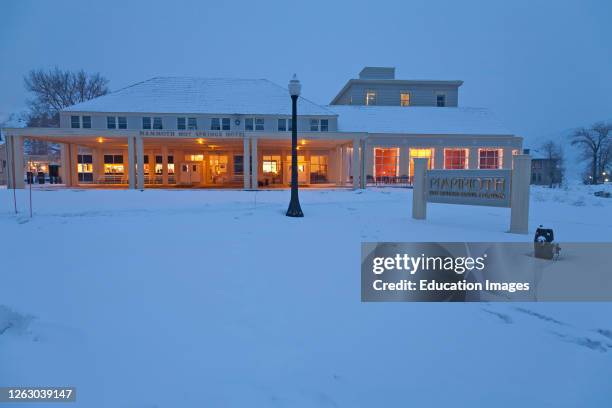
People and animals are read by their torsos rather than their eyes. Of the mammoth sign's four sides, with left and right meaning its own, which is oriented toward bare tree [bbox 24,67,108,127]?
right

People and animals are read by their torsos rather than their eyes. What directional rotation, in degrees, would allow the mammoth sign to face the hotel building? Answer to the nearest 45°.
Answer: approximately 90° to its right

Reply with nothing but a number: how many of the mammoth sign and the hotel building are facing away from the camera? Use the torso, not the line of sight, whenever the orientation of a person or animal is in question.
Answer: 0

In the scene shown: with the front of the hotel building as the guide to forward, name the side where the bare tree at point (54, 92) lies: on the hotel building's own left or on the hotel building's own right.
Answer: on the hotel building's own right

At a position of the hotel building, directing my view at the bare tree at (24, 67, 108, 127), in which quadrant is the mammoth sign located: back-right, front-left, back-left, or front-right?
back-left

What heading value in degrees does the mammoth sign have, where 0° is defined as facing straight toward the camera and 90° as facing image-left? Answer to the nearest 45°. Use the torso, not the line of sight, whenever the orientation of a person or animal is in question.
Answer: approximately 45°

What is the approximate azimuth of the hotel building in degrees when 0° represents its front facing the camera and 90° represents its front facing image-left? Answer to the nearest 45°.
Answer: approximately 0°

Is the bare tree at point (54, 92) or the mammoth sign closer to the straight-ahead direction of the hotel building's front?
the mammoth sign
